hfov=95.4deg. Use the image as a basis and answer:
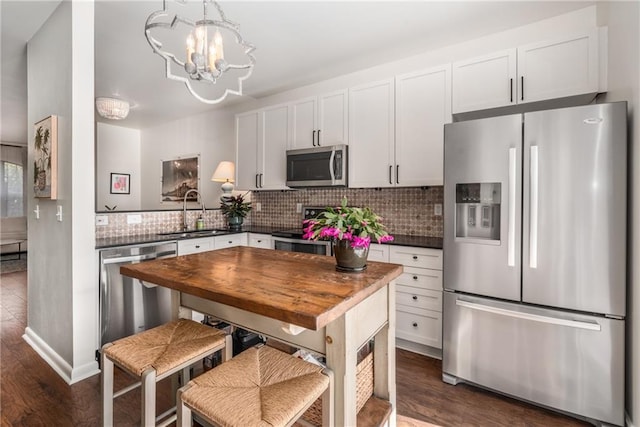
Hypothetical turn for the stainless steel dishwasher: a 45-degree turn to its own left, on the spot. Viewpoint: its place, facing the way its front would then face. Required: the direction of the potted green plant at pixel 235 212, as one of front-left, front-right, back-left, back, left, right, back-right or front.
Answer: front-left

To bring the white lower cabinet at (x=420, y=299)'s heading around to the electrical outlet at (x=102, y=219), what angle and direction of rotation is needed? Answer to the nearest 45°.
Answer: approximately 45° to its right

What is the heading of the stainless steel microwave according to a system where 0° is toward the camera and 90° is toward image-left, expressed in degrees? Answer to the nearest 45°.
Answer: approximately 45°

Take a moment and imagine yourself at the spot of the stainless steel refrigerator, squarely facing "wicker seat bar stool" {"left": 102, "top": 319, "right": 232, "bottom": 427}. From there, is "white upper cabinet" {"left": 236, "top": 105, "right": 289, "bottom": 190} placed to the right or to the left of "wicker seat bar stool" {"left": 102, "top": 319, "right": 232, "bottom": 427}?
right

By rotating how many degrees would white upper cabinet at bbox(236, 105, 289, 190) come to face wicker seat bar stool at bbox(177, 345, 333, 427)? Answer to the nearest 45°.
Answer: approximately 45° to its left

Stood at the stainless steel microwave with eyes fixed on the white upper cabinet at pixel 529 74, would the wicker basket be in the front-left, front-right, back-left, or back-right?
front-right

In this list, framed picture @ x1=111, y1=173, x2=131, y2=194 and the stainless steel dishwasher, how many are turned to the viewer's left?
0

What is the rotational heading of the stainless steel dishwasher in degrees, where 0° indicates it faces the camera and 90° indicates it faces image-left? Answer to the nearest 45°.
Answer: approximately 315°

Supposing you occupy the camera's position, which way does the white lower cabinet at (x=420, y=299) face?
facing the viewer and to the left of the viewer

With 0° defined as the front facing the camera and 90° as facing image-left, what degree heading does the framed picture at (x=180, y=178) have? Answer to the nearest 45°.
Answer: approximately 45°
